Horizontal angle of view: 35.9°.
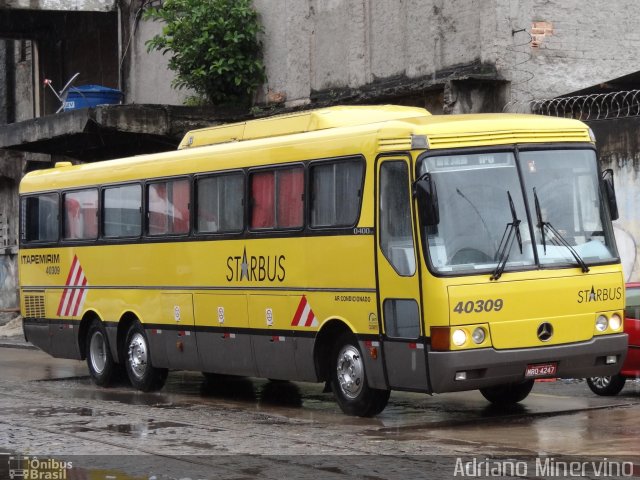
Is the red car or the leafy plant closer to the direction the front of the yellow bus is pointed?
the red car

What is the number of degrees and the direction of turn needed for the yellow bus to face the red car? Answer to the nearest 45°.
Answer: approximately 90° to its left

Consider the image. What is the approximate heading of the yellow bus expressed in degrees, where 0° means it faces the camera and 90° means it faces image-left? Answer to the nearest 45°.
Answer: approximately 315°

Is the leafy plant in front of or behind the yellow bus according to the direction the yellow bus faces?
behind
